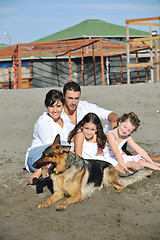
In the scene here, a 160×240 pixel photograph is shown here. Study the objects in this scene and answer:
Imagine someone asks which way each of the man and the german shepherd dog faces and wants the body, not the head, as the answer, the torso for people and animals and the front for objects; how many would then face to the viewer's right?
0

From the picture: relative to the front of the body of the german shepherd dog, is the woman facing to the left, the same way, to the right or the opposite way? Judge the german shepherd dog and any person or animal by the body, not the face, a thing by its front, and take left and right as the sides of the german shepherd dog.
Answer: to the left

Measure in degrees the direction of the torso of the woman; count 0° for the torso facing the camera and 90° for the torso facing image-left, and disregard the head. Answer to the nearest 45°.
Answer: approximately 315°

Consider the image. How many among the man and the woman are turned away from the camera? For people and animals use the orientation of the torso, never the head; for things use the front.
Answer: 0

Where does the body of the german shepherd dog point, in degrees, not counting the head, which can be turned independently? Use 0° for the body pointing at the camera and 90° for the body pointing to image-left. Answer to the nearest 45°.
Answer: approximately 45°

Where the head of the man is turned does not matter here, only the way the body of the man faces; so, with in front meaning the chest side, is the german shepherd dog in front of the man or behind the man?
in front

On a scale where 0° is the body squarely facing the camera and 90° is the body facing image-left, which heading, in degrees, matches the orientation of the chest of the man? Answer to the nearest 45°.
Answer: approximately 0°
